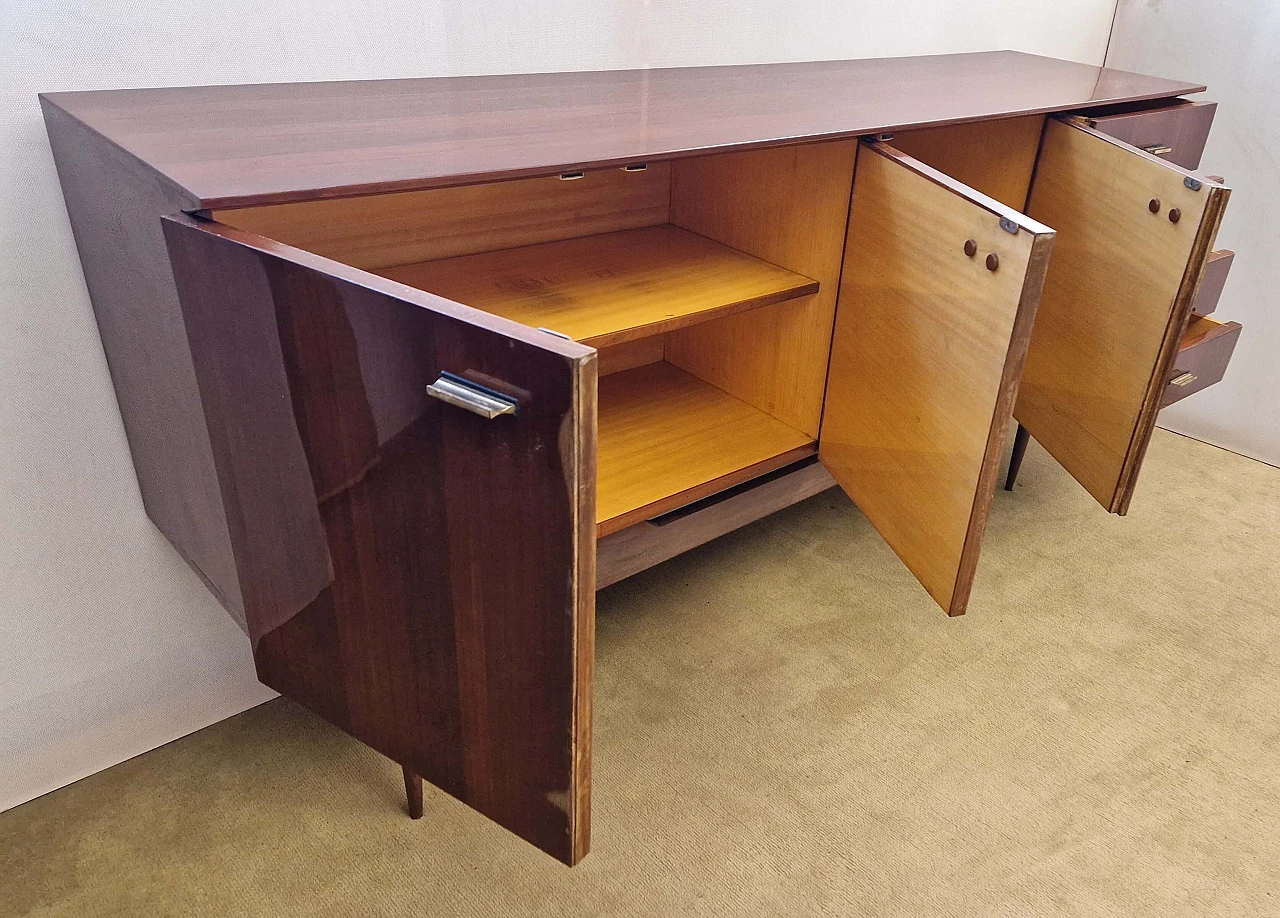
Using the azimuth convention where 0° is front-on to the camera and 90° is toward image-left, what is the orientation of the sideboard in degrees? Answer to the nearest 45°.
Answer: approximately 315°
